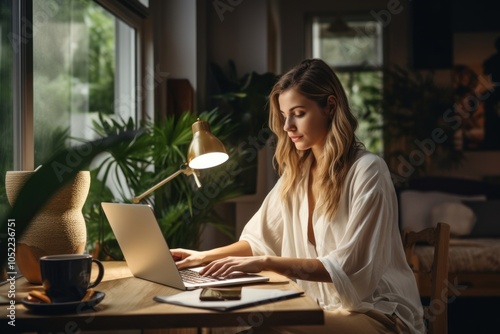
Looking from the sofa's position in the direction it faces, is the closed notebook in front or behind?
in front

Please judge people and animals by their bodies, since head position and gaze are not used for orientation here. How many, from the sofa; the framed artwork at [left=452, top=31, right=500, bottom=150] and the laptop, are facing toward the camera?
2

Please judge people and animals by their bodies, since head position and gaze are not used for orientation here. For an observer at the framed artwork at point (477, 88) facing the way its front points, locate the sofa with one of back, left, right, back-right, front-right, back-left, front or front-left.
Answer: front

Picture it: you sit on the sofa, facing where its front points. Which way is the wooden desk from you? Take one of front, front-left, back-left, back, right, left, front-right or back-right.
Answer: front

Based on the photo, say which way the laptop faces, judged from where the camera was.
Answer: facing away from the viewer and to the right of the viewer

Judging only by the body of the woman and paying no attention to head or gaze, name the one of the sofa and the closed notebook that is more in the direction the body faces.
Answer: the closed notebook

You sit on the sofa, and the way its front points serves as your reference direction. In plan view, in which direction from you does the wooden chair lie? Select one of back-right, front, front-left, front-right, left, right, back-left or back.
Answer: front

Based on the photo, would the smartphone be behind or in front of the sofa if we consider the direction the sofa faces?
in front

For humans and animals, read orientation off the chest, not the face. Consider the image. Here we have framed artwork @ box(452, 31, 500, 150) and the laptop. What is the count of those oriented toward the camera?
1

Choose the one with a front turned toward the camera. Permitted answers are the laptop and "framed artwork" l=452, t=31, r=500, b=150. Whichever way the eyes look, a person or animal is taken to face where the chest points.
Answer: the framed artwork

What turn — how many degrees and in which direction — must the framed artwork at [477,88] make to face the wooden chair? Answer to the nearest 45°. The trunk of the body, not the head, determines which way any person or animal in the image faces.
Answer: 0° — it already faces it

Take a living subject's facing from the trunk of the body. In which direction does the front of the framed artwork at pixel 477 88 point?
toward the camera

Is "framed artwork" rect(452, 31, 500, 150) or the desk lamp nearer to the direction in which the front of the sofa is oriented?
the desk lamp

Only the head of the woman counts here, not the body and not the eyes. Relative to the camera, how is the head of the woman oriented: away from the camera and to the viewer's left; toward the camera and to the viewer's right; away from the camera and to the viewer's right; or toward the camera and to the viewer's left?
toward the camera and to the viewer's left

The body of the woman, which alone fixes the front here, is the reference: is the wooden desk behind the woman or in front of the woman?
in front

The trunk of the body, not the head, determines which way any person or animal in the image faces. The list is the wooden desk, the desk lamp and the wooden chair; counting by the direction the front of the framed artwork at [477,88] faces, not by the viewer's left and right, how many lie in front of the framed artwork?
3

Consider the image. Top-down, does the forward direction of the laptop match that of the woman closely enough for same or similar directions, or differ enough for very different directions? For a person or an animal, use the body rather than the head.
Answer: very different directions

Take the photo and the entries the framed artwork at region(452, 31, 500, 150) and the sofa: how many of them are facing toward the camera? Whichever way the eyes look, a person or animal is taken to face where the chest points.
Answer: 2

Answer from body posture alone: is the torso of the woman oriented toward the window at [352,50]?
no
